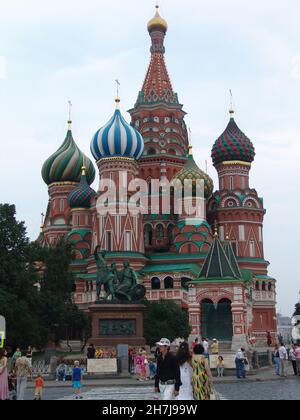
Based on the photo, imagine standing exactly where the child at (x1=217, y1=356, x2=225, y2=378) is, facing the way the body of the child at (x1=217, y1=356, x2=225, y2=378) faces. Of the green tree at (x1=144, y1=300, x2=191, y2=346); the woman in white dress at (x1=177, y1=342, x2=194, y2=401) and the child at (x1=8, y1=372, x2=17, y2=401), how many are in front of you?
1

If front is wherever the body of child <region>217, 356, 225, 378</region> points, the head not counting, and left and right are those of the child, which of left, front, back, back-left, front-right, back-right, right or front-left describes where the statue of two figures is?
back-right

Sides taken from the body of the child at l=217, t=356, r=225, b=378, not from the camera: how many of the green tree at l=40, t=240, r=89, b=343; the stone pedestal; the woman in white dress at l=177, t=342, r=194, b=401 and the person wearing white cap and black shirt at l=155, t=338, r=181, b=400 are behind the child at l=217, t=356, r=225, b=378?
2

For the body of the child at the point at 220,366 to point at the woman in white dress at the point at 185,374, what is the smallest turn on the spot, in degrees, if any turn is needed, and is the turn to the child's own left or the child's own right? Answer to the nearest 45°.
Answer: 0° — they already face them

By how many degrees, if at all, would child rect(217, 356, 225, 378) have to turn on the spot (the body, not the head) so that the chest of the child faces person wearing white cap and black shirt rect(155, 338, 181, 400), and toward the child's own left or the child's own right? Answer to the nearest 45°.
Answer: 0° — they already face them

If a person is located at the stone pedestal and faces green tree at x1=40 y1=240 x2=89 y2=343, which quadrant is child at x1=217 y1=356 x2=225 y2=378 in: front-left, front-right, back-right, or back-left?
back-right

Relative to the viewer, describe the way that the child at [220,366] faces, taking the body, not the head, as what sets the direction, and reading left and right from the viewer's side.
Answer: facing the viewer
